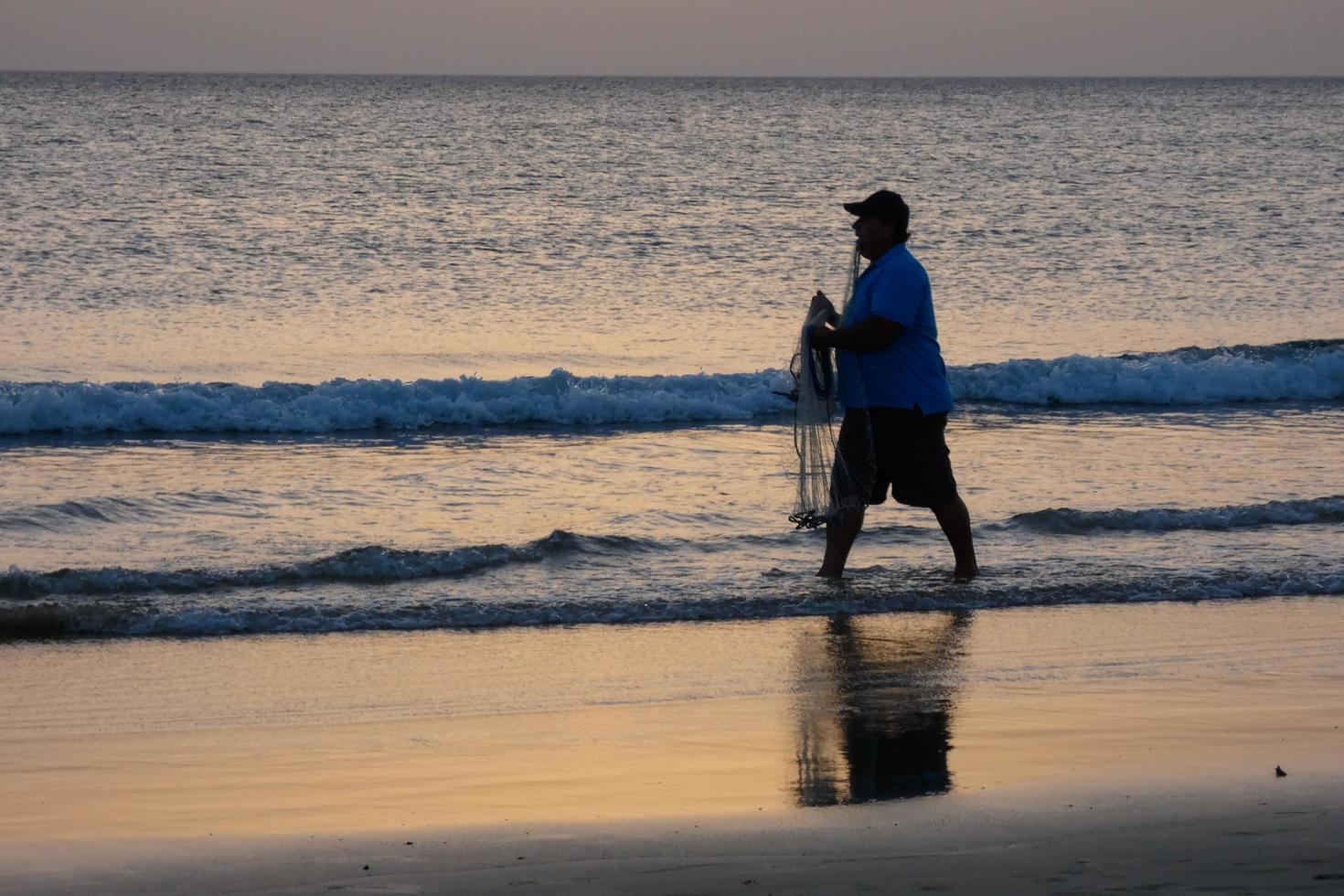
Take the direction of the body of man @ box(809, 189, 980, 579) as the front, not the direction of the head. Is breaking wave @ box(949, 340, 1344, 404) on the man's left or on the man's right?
on the man's right

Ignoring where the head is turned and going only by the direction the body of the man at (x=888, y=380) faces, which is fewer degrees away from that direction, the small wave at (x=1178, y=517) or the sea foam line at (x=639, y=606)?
the sea foam line

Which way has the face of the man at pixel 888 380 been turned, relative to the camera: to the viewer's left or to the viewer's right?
to the viewer's left

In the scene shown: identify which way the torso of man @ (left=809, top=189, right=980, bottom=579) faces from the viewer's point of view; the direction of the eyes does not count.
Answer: to the viewer's left

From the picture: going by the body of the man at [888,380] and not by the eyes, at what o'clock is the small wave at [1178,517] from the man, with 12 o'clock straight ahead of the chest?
The small wave is roughly at 4 o'clock from the man.

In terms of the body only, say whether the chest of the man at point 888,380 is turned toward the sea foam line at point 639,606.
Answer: yes

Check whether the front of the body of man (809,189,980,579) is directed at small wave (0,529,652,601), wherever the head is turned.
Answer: yes

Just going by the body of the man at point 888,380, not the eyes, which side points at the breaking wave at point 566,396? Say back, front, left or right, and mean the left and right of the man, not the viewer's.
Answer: right

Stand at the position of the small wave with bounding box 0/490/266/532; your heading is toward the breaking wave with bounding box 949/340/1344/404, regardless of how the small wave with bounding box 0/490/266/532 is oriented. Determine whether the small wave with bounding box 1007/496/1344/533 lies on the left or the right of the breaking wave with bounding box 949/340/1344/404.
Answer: right
